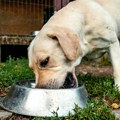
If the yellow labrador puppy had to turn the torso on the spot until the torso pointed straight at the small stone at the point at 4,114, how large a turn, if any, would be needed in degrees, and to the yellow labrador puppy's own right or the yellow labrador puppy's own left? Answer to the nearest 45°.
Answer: approximately 45° to the yellow labrador puppy's own left

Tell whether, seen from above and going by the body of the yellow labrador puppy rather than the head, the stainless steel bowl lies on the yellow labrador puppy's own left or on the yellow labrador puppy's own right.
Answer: on the yellow labrador puppy's own left

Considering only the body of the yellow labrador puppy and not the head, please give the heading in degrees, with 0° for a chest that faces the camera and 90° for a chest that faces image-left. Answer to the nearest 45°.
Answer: approximately 90°
